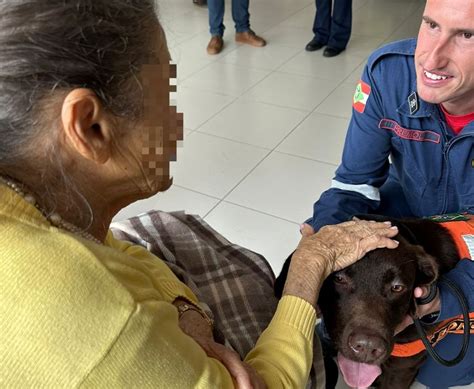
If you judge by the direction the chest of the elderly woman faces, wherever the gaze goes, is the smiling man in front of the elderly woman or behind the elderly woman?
in front

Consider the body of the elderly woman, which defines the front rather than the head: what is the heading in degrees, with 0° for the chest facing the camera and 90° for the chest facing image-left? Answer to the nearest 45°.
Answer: approximately 225°

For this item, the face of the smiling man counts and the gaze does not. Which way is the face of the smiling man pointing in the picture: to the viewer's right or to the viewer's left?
to the viewer's left
